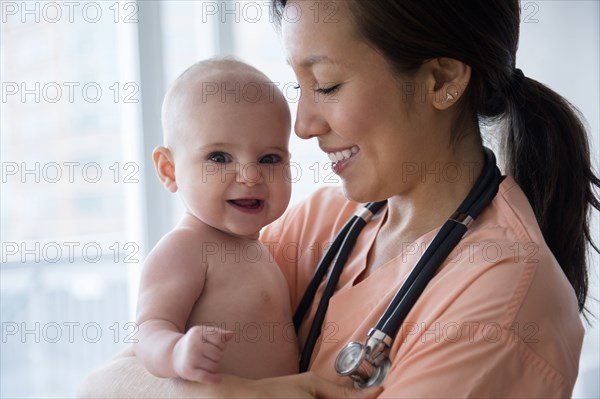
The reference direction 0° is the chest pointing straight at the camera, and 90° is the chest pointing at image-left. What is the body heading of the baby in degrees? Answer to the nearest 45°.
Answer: approximately 315°

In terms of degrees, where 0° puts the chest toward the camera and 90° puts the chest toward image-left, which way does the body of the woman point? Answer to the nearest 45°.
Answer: approximately 45°
